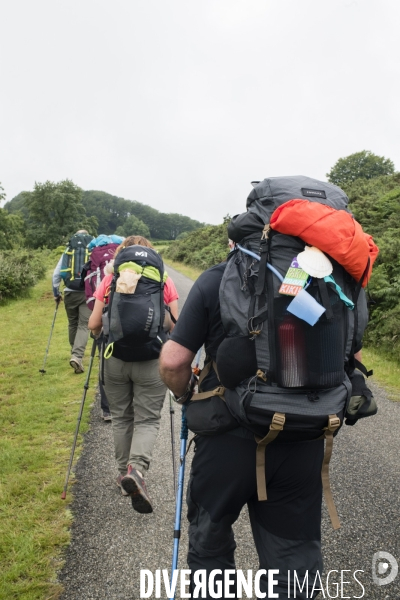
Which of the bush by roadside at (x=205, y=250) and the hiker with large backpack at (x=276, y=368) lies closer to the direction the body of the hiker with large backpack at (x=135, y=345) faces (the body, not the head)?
the bush by roadside

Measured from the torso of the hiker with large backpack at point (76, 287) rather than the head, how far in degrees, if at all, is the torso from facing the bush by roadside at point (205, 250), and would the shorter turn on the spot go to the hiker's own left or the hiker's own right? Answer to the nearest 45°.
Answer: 0° — they already face it

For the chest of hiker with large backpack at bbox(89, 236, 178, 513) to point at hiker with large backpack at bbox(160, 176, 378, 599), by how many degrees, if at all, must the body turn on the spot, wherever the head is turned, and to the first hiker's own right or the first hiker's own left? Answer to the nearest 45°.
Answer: approximately 180°

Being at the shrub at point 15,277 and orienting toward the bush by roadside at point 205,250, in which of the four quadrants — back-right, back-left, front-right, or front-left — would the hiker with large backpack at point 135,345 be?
back-right

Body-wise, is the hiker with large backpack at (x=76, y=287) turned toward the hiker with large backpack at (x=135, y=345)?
no

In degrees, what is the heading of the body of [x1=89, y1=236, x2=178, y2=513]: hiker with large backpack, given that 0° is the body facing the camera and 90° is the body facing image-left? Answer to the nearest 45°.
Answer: approximately 180°

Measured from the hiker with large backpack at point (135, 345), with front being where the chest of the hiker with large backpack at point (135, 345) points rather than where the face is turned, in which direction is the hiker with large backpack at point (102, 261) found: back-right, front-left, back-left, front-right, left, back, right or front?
front

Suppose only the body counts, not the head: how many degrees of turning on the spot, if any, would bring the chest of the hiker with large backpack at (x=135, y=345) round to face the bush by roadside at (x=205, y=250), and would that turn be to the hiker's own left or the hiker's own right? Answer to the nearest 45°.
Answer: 0° — they already face it

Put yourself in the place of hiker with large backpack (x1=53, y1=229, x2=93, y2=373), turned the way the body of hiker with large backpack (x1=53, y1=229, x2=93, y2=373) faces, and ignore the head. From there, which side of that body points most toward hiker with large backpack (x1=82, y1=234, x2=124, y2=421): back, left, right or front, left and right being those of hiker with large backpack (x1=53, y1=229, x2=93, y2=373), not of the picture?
back

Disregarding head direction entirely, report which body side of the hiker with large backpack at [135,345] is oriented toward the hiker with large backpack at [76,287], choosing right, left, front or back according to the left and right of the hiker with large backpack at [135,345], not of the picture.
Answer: front

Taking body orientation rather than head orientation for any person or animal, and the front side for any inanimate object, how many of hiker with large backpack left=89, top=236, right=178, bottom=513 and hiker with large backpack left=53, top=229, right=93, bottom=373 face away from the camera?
2

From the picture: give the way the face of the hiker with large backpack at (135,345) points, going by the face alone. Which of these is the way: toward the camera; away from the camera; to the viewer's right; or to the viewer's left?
away from the camera

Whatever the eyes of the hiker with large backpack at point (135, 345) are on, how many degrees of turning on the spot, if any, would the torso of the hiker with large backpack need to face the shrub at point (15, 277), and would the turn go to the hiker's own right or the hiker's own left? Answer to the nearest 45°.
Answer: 0° — they already face it

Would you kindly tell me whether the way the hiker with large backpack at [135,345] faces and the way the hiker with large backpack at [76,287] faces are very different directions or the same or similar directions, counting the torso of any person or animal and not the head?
same or similar directions

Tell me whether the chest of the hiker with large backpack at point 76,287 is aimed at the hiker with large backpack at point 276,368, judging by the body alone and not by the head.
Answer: no

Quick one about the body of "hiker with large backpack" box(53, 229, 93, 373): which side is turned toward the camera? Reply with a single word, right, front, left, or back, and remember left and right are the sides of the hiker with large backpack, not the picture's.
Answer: back
